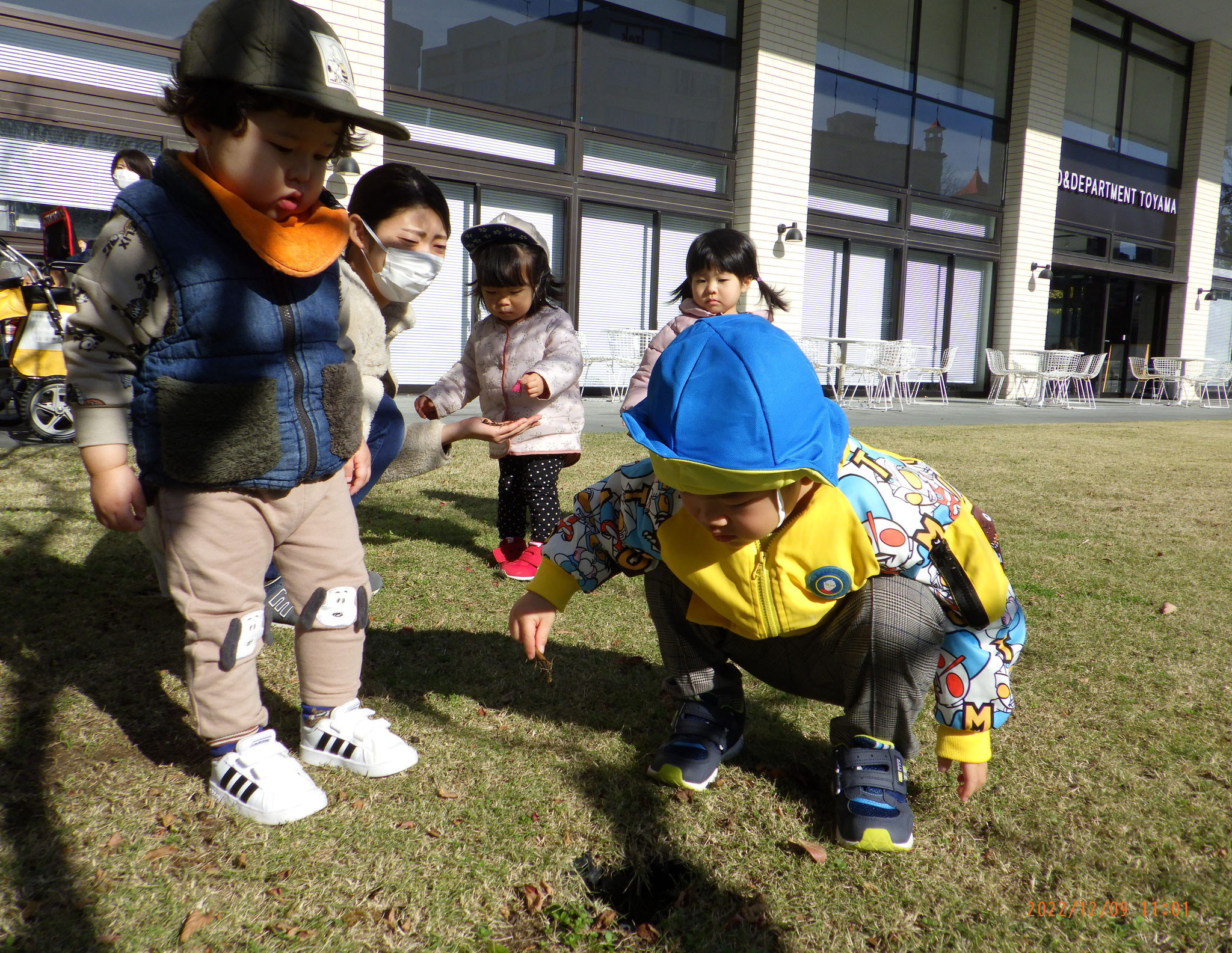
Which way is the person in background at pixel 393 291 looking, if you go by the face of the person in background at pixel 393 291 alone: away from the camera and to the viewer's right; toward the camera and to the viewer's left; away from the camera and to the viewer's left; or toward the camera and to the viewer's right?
toward the camera and to the viewer's right

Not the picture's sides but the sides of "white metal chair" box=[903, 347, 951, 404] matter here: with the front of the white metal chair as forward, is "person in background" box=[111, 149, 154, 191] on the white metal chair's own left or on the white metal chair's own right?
on the white metal chair's own left

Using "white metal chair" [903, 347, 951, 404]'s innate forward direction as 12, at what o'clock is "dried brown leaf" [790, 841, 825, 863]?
The dried brown leaf is roughly at 9 o'clock from the white metal chair.

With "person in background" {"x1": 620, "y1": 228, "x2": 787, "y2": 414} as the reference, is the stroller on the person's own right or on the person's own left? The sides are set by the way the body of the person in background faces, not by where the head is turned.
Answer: on the person's own right

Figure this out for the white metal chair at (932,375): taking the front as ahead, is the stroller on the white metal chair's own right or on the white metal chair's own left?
on the white metal chair's own left

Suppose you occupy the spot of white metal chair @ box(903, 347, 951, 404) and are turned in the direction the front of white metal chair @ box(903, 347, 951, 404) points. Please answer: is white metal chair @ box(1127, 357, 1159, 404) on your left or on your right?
on your right

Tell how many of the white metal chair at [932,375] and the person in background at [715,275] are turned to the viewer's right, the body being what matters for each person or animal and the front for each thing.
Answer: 0

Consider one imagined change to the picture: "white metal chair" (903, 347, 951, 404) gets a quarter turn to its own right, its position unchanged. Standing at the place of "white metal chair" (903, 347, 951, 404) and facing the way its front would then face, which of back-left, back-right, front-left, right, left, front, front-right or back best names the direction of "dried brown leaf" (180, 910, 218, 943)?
back

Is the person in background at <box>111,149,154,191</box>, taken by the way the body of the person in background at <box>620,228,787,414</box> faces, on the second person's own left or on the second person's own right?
on the second person's own right

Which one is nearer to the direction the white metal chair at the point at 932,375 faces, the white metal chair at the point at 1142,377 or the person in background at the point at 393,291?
the person in background

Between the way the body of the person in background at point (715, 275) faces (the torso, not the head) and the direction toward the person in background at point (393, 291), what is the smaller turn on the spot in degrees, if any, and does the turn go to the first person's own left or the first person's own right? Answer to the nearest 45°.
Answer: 0° — they already face them

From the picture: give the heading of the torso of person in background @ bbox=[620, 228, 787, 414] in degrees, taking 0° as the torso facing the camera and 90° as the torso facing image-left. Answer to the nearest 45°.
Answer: approximately 45°

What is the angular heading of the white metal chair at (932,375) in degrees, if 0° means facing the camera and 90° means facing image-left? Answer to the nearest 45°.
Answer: approximately 90°
